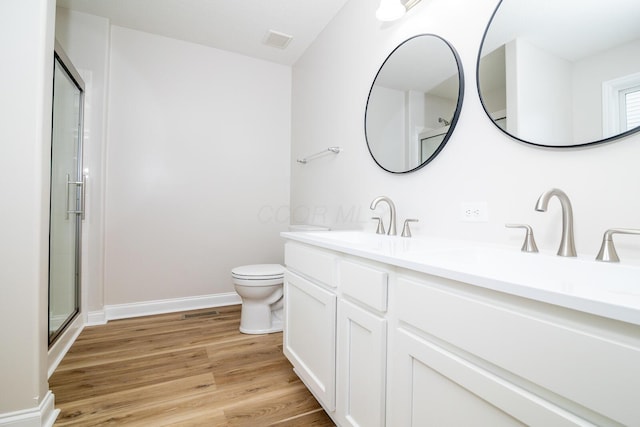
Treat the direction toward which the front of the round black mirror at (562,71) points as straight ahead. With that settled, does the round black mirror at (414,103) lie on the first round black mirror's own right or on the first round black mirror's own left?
on the first round black mirror's own right

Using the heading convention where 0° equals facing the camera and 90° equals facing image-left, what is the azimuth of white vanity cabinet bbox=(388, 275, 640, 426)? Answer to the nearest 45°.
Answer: approximately 45°

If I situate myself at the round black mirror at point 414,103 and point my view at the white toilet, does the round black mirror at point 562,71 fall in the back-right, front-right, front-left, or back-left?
back-left

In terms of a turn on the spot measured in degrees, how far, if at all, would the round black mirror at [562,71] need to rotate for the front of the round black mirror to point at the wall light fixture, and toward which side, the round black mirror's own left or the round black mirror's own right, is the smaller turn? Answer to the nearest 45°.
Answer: approximately 45° to the round black mirror's own right
